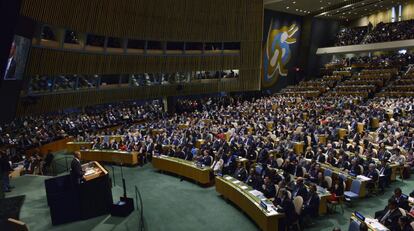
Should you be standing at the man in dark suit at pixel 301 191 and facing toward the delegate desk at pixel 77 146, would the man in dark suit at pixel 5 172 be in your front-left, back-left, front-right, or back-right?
front-left

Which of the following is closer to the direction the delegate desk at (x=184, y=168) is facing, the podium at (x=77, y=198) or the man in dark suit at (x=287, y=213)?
the podium

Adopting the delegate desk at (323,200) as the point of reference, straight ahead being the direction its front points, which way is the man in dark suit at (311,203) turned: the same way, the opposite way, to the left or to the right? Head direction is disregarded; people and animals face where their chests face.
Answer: the same way
